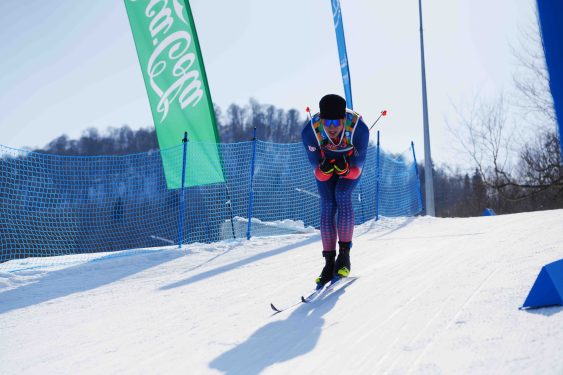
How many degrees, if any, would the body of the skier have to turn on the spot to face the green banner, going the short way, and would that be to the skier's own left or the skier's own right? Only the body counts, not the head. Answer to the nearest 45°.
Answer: approximately 135° to the skier's own right

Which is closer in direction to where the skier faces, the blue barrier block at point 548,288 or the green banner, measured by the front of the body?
the blue barrier block

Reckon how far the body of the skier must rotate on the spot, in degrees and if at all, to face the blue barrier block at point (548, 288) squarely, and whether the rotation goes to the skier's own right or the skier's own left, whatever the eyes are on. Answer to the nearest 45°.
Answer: approximately 45° to the skier's own left

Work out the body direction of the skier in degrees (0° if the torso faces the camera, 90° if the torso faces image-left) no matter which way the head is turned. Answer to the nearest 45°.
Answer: approximately 0°
